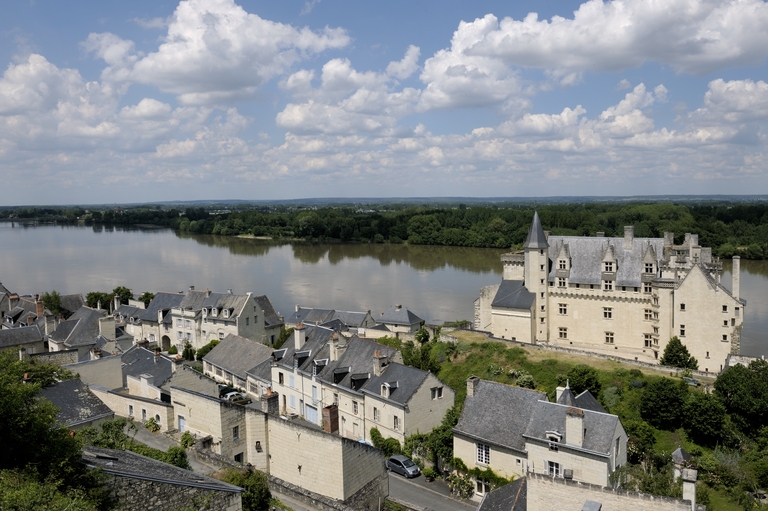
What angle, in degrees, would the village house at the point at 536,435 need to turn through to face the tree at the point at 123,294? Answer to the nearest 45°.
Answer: approximately 90° to its right

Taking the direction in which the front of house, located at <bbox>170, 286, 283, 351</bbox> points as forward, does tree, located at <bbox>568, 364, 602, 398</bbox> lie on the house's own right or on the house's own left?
on the house's own left

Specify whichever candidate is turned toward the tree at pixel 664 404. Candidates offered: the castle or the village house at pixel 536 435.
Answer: the castle

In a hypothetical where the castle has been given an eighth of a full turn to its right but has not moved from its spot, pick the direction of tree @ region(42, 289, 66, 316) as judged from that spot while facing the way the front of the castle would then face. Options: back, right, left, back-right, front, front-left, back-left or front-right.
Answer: front-right

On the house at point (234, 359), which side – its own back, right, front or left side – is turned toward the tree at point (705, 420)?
left

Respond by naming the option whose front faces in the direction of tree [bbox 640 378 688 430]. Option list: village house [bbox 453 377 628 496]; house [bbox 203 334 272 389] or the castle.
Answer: the castle

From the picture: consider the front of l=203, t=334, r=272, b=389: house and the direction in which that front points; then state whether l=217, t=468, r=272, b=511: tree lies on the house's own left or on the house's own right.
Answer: on the house's own left

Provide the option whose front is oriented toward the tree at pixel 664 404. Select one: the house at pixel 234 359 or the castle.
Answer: the castle

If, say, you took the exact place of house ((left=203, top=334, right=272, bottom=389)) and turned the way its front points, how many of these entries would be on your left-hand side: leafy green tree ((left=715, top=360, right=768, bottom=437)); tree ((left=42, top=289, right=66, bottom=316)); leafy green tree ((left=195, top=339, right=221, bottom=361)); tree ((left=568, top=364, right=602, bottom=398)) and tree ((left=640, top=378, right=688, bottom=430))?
3

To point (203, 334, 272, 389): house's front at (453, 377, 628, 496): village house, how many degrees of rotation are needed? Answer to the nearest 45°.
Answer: approximately 90° to its left

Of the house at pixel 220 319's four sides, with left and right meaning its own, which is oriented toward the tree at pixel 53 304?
right
